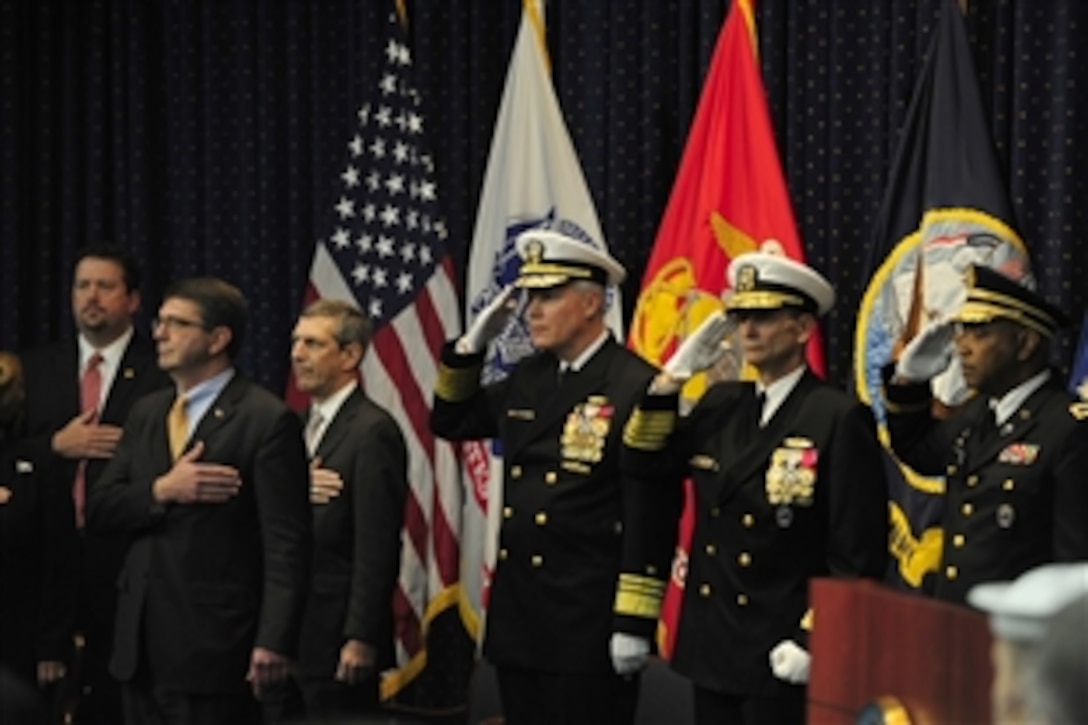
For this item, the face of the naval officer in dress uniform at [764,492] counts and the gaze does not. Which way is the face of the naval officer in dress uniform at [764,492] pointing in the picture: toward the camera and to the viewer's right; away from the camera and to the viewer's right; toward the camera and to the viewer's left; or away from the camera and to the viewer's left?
toward the camera and to the viewer's left

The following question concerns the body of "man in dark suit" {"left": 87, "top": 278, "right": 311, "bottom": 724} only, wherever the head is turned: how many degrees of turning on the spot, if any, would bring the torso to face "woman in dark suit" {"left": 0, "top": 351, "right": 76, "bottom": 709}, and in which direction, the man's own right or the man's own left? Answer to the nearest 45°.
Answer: approximately 90° to the man's own right

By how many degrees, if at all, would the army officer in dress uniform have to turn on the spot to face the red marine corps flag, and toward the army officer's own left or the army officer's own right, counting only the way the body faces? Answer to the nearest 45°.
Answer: approximately 90° to the army officer's own right

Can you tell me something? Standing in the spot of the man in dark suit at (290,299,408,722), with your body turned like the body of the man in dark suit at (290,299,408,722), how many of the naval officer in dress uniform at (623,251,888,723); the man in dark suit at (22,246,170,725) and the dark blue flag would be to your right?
1

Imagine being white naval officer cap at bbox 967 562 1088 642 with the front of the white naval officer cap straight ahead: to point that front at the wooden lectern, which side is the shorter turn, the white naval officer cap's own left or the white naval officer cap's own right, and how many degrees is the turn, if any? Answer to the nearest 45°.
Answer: approximately 45° to the white naval officer cap's own left

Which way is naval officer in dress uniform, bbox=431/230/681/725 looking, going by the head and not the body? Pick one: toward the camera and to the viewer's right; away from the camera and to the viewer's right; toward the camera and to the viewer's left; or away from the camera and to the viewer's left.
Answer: toward the camera and to the viewer's left

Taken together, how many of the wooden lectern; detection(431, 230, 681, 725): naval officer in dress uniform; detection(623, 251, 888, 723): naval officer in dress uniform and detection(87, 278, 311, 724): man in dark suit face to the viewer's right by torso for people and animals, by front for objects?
0

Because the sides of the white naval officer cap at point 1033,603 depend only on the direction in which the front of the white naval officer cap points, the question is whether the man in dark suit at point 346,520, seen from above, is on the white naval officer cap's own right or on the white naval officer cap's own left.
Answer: on the white naval officer cap's own left

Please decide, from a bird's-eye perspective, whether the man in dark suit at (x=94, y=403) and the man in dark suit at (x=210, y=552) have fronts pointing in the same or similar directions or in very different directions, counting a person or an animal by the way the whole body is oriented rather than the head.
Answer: same or similar directions

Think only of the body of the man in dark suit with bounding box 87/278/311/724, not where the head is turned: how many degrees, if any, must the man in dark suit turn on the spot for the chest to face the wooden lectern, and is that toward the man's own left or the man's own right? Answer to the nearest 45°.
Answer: approximately 45° to the man's own left

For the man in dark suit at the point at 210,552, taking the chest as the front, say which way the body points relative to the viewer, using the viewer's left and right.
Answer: facing the viewer and to the left of the viewer

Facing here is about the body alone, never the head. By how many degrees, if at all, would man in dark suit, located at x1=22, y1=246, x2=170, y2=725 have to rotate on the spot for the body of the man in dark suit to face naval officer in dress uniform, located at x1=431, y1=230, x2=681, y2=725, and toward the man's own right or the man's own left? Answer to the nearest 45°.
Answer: approximately 90° to the man's own left

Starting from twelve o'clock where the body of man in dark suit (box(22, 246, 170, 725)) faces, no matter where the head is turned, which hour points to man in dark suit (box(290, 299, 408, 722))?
man in dark suit (box(290, 299, 408, 722)) is roughly at 9 o'clock from man in dark suit (box(22, 246, 170, 725)).

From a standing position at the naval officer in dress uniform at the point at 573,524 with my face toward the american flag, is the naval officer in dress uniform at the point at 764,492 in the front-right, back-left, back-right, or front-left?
back-right

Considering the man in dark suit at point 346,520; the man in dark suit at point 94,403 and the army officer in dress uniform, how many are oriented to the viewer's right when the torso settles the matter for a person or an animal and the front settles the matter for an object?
0

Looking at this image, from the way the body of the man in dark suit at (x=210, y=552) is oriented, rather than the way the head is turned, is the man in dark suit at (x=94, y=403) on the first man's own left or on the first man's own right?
on the first man's own right
